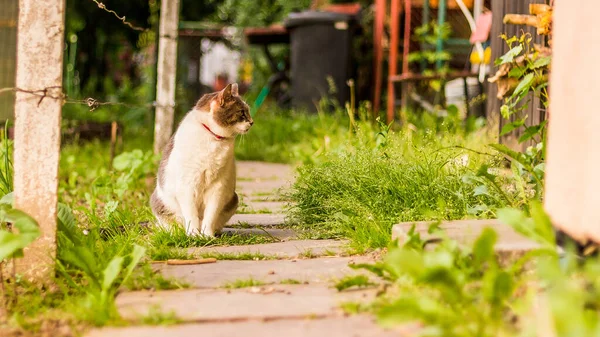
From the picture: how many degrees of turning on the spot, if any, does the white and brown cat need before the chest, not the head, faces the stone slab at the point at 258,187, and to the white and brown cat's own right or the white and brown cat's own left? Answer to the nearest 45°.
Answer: approximately 135° to the white and brown cat's own left

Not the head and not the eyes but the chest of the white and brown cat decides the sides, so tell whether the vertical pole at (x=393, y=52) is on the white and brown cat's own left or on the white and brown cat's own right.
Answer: on the white and brown cat's own left

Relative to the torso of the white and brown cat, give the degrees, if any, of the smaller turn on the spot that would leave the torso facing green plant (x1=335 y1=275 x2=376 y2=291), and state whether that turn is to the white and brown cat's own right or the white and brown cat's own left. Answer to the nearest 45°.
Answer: approximately 45° to the white and brown cat's own right

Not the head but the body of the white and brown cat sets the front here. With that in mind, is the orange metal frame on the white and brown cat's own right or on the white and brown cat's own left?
on the white and brown cat's own left

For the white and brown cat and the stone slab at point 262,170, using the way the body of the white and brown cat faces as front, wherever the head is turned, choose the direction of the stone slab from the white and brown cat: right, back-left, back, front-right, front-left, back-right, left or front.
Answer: back-left

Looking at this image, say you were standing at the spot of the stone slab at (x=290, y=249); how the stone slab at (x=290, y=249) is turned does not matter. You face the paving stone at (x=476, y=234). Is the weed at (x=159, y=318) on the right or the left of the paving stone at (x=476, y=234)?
right

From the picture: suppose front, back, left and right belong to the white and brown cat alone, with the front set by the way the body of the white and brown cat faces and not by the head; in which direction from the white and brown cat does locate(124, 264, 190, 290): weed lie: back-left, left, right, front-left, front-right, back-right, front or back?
front-right

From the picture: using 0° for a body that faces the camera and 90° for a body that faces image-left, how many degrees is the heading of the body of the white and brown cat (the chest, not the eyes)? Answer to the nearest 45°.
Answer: approximately 315°

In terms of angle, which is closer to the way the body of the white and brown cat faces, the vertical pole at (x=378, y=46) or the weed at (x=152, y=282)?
the weed
